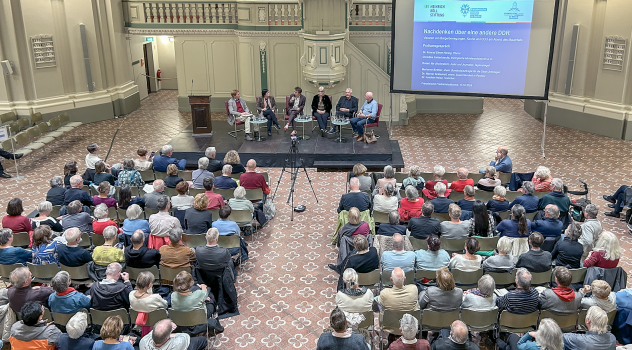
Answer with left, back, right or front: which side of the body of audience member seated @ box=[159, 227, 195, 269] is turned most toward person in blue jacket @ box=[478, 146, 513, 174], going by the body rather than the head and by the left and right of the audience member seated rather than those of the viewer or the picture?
right

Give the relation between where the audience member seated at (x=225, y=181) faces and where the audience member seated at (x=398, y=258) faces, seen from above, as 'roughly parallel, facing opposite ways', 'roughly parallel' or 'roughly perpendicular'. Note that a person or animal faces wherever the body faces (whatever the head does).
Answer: roughly parallel

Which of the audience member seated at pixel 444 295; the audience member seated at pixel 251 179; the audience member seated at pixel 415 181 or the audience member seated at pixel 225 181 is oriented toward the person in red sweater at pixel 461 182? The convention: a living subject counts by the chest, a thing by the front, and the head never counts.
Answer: the audience member seated at pixel 444 295

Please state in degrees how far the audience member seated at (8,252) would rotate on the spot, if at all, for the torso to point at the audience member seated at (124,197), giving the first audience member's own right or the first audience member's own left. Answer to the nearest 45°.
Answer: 0° — they already face them

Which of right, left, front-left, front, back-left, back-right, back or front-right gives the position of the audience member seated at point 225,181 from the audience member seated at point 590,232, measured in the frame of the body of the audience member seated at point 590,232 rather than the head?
front-left

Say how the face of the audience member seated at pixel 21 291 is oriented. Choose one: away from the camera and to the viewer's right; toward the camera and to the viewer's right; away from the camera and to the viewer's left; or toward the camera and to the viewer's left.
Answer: away from the camera and to the viewer's right

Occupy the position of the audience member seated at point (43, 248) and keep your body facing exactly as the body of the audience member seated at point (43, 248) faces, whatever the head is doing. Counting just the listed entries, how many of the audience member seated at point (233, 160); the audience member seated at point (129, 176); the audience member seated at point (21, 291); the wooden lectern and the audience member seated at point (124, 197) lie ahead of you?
4

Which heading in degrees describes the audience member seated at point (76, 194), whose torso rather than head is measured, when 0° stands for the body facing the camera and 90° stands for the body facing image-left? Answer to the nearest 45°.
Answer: approximately 225°

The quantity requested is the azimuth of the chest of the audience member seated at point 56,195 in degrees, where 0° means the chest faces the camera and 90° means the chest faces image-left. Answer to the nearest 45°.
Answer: approximately 225°

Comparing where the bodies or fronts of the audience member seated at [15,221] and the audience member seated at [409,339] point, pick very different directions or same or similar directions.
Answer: same or similar directions

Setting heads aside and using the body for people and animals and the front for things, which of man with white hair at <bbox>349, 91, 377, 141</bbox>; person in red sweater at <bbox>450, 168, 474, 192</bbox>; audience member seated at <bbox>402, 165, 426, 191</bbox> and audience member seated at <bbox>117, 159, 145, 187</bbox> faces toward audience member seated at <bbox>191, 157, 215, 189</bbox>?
the man with white hair

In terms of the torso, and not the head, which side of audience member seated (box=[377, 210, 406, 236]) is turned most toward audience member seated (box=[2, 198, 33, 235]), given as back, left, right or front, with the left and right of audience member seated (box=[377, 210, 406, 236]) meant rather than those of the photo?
left

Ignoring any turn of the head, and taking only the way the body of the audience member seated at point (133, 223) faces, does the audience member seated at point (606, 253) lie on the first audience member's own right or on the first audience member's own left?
on the first audience member's own right

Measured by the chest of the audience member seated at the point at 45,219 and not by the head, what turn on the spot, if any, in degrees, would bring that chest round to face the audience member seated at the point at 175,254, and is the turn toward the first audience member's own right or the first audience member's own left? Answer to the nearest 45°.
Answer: approximately 90° to the first audience member's own right

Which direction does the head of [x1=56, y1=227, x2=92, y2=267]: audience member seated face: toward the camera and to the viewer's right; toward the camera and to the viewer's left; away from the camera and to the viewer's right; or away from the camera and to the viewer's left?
away from the camera and to the viewer's right

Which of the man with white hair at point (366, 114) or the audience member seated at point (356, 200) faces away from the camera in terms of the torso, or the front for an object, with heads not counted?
the audience member seated

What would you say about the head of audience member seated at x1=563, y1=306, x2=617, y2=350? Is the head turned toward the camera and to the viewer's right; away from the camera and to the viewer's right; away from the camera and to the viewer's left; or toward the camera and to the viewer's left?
away from the camera and to the viewer's left

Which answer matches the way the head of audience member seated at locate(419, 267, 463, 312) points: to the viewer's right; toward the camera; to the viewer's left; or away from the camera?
away from the camera

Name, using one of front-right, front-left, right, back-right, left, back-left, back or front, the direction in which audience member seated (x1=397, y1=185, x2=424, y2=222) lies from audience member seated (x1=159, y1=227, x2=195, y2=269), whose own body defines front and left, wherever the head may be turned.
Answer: right

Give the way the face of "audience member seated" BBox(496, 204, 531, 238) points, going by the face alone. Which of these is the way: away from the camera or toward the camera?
away from the camera

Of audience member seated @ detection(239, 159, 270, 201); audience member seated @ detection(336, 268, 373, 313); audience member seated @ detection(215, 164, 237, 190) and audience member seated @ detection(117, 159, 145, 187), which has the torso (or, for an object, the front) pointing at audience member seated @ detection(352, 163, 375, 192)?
audience member seated @ detection(336, 268, 373, 313)
